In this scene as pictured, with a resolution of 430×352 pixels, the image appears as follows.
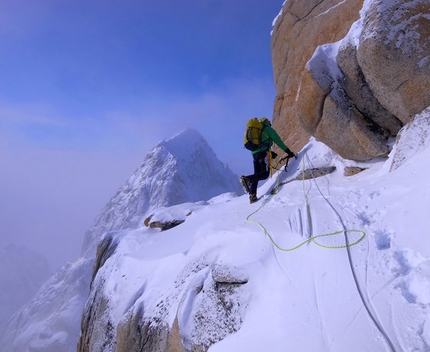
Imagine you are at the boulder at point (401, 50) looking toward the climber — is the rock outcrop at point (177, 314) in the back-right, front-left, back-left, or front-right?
front-left

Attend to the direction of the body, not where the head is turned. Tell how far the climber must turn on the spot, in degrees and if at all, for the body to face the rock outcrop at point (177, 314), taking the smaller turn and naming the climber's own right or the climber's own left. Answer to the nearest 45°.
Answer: approximately 135° to the climber's own right

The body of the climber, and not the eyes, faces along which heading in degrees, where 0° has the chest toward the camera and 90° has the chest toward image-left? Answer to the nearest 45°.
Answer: approximately 270°

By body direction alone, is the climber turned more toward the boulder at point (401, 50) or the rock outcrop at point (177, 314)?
the boulder

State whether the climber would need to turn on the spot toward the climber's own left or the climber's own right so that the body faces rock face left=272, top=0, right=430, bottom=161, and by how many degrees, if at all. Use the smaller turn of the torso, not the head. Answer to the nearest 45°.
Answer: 0° — they already face it

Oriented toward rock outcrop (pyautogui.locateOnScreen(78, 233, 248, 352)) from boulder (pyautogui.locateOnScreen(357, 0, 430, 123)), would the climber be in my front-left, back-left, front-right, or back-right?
front-right

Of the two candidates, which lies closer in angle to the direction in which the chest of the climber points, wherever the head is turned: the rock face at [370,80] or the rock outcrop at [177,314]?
the rock face
